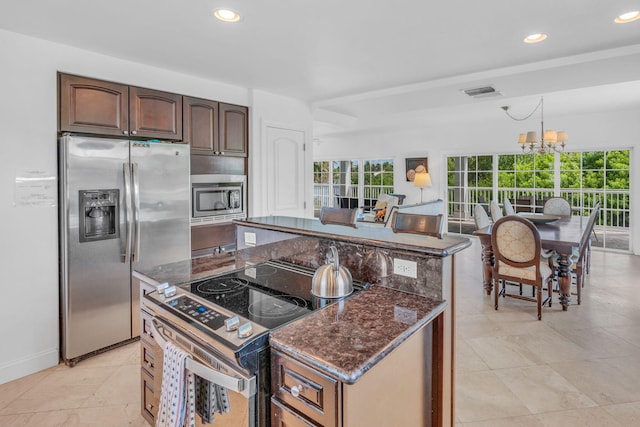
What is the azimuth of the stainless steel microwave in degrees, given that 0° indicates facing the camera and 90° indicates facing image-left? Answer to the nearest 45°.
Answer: approximately 315°

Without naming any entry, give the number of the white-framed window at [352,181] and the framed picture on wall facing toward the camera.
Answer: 2

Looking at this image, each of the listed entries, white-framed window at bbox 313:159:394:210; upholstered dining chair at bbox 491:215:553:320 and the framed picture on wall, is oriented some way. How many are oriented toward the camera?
2

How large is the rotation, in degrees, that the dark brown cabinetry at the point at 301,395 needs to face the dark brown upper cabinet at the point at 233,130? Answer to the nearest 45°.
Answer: approximately 135° to its right

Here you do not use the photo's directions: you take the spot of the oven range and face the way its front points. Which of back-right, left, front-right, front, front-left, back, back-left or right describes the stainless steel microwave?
back-right

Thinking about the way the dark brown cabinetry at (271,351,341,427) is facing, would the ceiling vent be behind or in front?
behind

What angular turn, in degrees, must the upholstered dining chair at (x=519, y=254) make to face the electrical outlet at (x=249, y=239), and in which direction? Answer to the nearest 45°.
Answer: approximately 180°
